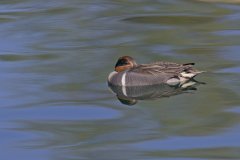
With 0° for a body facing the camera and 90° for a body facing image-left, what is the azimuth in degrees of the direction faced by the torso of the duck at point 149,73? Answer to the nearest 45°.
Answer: approximately 90°
